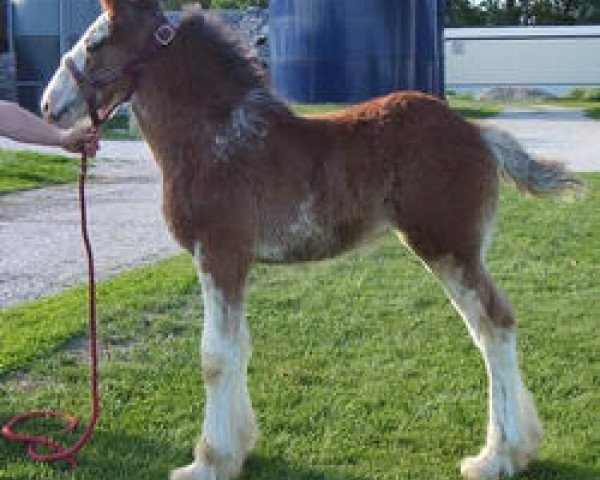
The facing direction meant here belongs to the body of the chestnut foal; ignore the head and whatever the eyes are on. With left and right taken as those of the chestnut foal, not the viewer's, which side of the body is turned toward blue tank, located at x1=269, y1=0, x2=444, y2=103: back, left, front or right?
right

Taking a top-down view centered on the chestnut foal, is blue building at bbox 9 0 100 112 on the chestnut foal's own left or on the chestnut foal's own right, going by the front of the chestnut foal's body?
on the chestnut foal's own right

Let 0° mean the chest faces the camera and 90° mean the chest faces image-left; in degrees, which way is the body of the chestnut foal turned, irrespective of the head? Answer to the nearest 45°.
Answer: approximately 90°

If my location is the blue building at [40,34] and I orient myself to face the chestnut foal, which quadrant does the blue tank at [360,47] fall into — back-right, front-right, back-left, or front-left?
front-left
